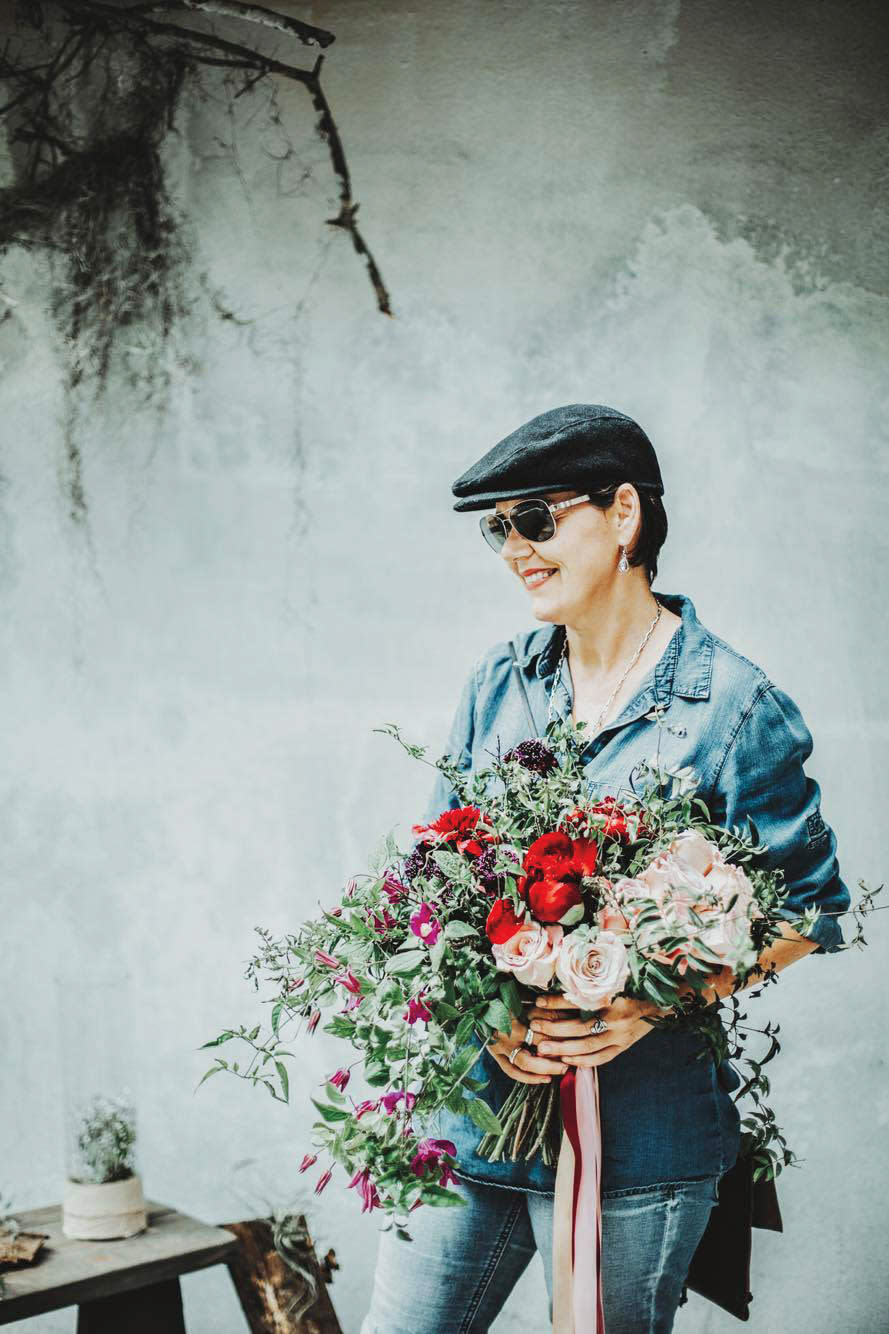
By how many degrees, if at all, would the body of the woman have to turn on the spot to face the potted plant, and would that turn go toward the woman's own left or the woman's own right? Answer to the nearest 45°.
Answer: approximately 90° to the woman's own right

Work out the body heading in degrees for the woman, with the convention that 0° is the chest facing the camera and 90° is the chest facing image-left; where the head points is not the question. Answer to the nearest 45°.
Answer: approximately 45°

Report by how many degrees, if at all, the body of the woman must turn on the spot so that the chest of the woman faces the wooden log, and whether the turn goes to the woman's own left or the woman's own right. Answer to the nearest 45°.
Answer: approximately 90° to the woman's own right
